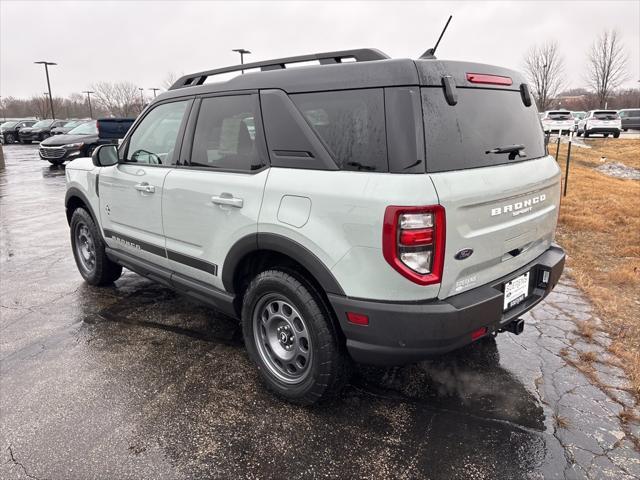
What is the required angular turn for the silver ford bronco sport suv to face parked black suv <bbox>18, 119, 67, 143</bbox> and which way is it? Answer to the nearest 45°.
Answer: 0° — it already faces it

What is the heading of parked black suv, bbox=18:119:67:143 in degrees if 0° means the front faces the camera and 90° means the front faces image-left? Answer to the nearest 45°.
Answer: approximately 45°

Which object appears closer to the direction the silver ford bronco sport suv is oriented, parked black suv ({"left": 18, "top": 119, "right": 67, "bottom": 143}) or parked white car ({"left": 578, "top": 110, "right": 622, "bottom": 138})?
the parked black suv

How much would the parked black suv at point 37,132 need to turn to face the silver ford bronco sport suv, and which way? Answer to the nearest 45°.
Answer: approximately 45° to its left

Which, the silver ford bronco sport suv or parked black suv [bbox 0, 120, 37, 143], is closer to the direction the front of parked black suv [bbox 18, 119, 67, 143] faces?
the silver ford bronco sport suv

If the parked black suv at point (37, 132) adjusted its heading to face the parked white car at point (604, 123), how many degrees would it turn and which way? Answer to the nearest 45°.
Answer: approximately 90° to its left

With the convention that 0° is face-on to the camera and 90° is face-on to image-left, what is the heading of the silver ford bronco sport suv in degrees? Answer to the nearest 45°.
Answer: approximately 135°

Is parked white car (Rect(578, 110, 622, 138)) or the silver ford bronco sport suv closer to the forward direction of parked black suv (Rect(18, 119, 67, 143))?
the silver ford bronco sport suv

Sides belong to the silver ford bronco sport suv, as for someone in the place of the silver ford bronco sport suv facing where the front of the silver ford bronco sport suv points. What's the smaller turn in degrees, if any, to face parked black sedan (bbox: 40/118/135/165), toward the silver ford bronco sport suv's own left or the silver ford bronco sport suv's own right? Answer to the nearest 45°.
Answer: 0° — it already faces it

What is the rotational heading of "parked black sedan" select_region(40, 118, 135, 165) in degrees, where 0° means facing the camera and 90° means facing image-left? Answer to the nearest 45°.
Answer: approximately 45°

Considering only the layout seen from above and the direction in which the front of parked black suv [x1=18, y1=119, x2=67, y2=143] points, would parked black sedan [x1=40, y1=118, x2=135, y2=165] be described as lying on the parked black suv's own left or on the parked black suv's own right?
on the parked black suv's own left

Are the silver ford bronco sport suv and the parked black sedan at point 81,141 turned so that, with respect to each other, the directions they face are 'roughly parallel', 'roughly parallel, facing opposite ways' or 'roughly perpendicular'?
roughly perpendicular

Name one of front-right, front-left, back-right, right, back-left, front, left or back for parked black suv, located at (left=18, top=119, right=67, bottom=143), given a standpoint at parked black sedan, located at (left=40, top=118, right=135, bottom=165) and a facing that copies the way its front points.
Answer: back-right
